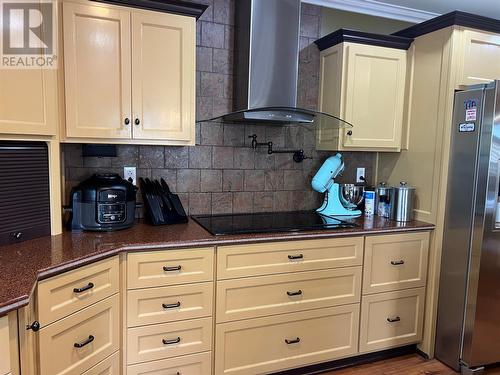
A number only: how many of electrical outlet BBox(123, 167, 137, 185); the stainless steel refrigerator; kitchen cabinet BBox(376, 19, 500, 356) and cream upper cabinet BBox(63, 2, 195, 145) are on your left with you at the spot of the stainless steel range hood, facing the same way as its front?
2

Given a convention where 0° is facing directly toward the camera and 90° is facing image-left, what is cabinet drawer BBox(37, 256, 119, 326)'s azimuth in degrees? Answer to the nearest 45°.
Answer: approximately 315°

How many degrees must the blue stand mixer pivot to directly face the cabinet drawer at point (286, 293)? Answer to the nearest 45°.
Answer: approximately 90° to its right

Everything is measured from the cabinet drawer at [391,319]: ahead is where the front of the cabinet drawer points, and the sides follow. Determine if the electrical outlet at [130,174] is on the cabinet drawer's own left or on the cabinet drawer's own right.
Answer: on the cabinet drawer's own right

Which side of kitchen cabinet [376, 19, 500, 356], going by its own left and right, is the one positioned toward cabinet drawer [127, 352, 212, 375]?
right

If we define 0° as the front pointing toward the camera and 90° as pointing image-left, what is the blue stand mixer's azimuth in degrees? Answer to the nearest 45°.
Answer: approximately 270°

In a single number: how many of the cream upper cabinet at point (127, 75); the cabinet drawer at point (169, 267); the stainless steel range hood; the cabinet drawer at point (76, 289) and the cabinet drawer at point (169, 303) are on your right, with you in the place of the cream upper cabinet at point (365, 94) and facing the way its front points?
5

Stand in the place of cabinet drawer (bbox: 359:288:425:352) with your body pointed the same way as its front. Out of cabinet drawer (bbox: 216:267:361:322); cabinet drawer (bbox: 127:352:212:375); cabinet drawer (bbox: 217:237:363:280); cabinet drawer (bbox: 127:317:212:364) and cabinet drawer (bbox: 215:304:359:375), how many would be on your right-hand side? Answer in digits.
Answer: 5
